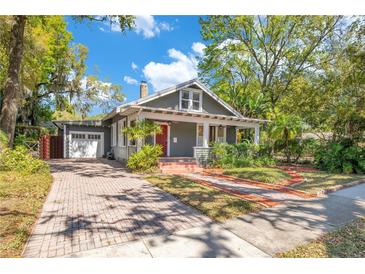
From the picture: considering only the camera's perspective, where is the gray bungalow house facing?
facing the viewer and to the right of the viewer

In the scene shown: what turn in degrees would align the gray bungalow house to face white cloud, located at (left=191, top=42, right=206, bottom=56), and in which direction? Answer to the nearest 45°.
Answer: approximately 135° to its left

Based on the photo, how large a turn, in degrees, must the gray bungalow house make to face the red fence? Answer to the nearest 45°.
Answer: approximately 135° to its right

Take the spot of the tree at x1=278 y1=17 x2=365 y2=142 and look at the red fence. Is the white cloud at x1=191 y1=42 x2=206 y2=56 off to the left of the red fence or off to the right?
right

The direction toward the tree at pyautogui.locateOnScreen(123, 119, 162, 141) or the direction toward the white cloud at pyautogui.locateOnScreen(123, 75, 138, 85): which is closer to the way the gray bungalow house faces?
the tree

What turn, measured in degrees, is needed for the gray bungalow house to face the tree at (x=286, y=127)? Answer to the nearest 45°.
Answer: approximately 45° to its left

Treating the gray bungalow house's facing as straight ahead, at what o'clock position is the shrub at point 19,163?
The shrub is roughly at 3 o'clock from the gray bungalow house.

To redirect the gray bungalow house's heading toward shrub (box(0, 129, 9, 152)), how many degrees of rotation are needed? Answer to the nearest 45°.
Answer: approximately 90° to its right

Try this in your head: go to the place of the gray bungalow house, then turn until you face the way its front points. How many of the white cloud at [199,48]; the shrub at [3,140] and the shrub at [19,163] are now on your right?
2

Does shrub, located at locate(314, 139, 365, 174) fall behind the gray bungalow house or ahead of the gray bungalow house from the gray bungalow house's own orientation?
ahead
